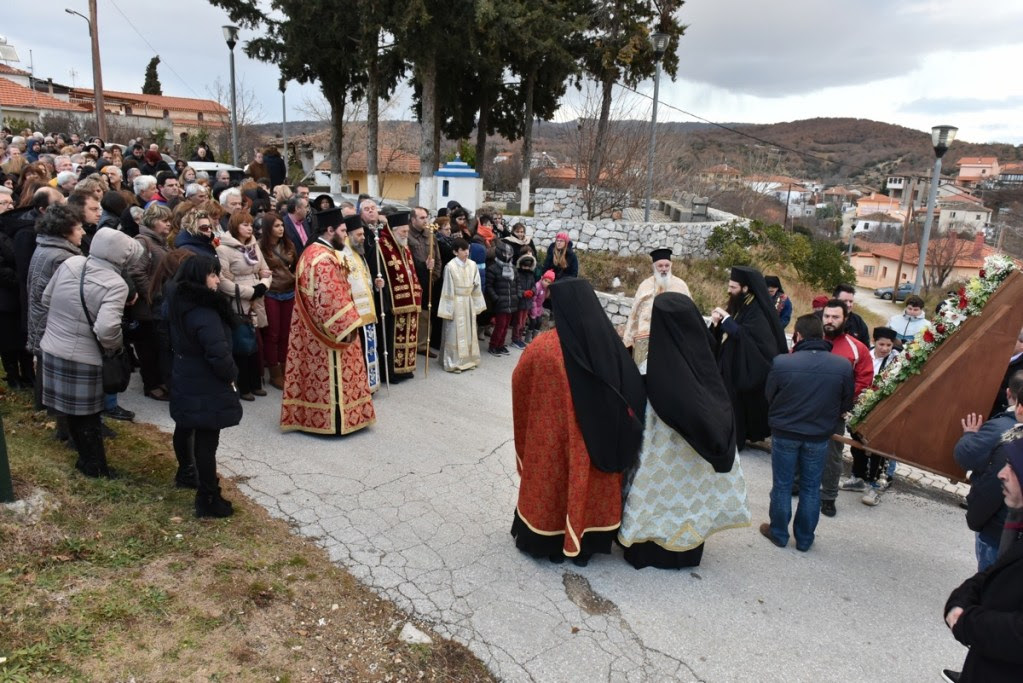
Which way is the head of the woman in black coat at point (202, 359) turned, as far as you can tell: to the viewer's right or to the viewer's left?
to the viewer's right

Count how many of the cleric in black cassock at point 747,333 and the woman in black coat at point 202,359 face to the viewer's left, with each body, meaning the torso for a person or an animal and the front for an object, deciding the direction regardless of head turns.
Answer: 1

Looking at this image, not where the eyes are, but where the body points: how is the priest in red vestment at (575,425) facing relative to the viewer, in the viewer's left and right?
facing away from the viewer and to the left of the viewer

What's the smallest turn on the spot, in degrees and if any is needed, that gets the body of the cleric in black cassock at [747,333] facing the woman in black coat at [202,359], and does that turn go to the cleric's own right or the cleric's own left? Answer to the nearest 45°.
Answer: approximately 45° to the cleric's own left

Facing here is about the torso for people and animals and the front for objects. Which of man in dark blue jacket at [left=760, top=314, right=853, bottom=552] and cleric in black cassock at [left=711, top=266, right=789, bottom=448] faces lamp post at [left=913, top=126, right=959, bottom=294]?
the man in dark blue jacket

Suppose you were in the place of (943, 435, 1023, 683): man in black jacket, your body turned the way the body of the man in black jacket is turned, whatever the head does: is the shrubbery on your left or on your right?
on your right

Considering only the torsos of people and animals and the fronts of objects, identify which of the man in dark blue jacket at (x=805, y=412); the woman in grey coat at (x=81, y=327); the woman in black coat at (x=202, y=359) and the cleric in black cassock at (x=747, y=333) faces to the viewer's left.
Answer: the cleric in black cassock

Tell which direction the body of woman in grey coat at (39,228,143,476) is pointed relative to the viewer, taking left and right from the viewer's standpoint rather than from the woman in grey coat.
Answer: facing away from the viewer and to the right of the viewer

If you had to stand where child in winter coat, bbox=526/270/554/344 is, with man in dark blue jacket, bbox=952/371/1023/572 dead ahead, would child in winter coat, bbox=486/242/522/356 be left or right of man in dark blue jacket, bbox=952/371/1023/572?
right

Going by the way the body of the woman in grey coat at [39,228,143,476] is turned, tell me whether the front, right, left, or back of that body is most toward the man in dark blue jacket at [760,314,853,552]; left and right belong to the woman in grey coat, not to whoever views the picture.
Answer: right

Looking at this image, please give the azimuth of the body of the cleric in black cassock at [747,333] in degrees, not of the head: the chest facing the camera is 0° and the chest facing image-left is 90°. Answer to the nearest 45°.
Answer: approximately 90°

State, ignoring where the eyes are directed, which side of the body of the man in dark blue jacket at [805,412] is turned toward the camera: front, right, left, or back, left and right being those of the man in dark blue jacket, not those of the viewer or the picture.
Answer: back

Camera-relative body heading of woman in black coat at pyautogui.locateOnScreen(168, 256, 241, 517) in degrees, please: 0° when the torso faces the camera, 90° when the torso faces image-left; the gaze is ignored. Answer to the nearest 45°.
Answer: approximately 270°

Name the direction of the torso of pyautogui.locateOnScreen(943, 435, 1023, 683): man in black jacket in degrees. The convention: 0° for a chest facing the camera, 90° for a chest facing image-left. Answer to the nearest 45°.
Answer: approximately 90°
